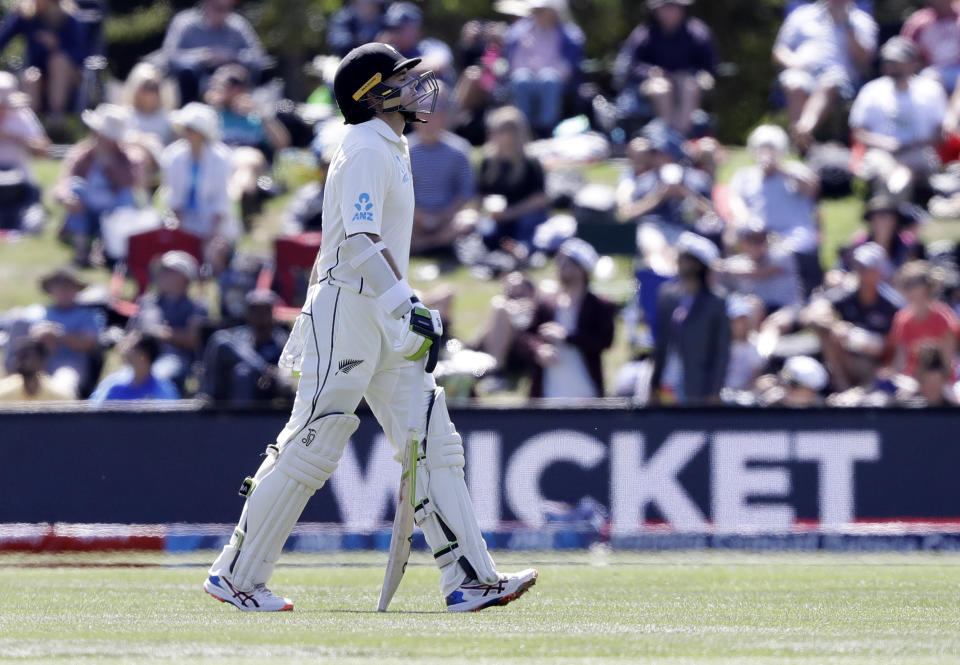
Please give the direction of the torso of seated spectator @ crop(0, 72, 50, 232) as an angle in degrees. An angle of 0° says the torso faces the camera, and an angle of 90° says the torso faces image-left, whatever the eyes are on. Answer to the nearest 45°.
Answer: approximately 0°

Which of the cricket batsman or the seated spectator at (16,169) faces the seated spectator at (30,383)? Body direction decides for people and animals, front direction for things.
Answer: the seated spectator at (16,169)

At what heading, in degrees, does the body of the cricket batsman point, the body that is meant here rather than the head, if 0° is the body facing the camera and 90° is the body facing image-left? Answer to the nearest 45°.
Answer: approximately 270°

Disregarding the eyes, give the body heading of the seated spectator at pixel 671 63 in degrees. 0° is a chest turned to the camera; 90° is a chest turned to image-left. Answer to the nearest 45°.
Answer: approximately 0°

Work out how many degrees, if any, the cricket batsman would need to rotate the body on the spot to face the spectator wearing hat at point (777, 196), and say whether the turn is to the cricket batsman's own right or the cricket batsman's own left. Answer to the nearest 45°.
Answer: approximately 45° to the cricket batsman's own left

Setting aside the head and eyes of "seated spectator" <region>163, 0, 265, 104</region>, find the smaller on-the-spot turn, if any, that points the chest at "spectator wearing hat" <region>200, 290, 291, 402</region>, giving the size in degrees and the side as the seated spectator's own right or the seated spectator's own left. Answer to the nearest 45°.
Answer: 0° — they already face them

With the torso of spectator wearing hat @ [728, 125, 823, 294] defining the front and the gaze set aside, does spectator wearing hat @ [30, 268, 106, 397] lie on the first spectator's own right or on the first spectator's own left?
on the first spectator's own right

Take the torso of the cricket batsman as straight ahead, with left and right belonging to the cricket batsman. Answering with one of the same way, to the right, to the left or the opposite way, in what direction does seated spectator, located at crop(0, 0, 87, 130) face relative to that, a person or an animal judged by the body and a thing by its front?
to the right
